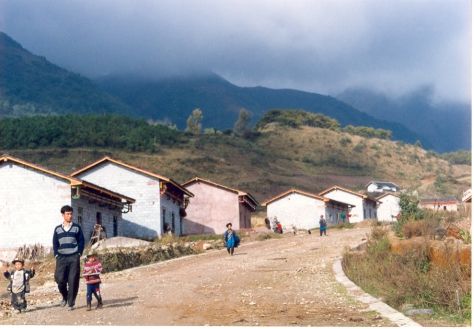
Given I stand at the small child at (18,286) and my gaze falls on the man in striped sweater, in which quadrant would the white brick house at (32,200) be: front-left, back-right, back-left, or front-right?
back-left

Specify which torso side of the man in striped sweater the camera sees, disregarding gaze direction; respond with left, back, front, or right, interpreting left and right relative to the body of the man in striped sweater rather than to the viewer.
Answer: front

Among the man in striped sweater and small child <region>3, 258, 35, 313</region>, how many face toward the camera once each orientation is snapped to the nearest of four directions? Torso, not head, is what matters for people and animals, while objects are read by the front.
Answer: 2

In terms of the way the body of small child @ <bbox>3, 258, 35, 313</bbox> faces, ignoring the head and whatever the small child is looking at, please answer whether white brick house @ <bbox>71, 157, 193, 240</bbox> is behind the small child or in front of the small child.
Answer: behind

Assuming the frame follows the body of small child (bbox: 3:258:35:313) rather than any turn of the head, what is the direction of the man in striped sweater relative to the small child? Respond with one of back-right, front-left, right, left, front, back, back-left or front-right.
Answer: front-left

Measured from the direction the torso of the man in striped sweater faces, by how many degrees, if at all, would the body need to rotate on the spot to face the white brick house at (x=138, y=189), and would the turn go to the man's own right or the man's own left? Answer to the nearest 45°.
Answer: approximately 180°

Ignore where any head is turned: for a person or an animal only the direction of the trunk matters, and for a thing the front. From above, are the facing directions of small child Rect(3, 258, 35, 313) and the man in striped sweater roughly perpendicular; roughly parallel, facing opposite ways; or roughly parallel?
roughly parallel

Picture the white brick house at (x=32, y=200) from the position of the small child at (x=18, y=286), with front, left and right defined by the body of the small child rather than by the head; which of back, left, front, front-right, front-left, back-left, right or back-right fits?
back

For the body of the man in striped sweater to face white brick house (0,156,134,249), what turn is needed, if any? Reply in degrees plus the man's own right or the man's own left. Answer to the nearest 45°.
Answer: approximately 180°
